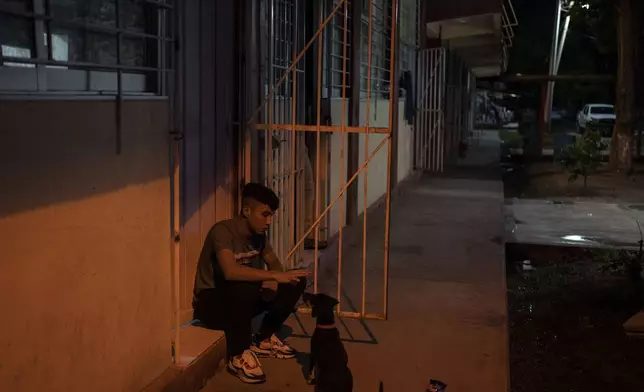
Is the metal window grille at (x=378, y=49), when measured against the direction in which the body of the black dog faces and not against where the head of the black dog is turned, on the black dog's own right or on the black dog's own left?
on the black dog's own right

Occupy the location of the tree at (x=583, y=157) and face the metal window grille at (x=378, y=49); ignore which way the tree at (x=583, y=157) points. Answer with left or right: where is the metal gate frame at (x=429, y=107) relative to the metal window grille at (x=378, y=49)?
right

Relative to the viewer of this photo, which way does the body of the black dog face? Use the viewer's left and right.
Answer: facing away from the viewer and to the left of the viewer

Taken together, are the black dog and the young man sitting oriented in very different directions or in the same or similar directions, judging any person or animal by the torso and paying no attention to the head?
very different directions

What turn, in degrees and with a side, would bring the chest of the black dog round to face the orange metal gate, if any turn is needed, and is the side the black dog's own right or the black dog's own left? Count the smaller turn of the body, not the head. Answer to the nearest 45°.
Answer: approximately 45° to the black dog's own right

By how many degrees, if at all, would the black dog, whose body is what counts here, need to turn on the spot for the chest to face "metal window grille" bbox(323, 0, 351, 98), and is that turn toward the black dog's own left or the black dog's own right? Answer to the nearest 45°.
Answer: approximately 45° to the black dog's own right

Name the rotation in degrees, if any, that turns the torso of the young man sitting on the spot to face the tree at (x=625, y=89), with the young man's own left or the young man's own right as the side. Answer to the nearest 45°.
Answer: approximately 90° to the young man's own left
